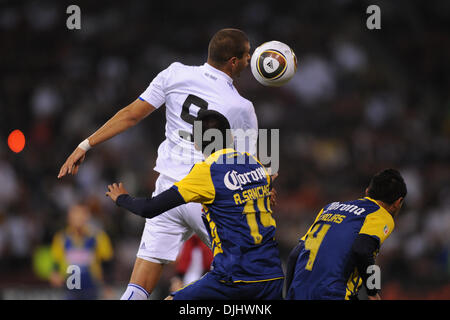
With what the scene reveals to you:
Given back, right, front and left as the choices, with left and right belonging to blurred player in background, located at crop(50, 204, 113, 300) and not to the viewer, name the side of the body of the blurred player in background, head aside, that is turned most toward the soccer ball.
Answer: front

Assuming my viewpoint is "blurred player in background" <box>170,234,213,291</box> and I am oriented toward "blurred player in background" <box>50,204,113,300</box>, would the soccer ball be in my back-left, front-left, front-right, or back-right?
back-left

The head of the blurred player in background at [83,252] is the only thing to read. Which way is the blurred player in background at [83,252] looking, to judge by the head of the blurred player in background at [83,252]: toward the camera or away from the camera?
toward the camera

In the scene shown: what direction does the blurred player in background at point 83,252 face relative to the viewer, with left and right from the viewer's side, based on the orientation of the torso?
facing the viewer

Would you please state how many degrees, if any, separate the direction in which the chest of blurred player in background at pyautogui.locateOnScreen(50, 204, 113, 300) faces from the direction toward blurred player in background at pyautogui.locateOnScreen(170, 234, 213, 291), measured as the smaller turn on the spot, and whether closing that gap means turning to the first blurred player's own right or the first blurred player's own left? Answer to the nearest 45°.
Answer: approximately 45° to the first blurred player's own left
